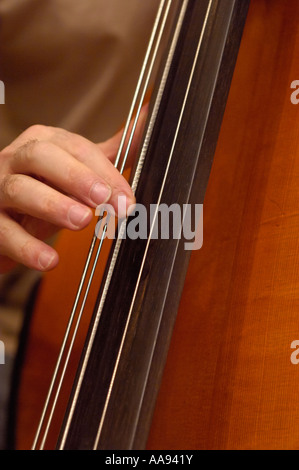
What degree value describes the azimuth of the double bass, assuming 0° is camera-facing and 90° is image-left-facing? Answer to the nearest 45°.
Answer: approximately 45°
